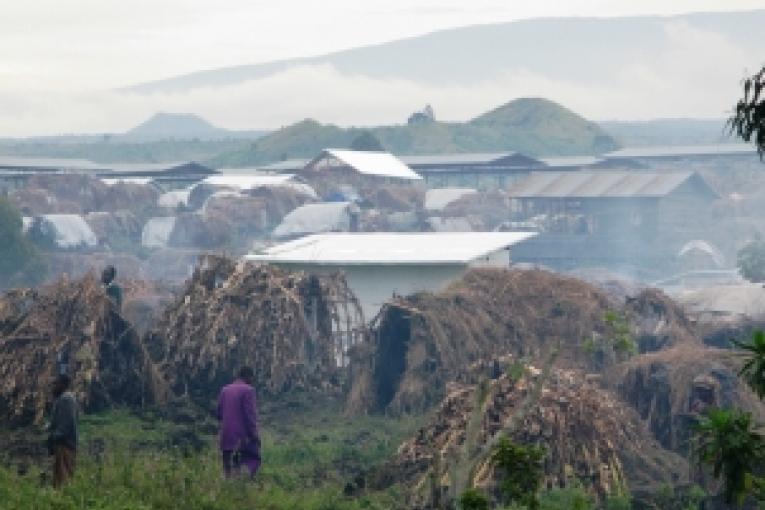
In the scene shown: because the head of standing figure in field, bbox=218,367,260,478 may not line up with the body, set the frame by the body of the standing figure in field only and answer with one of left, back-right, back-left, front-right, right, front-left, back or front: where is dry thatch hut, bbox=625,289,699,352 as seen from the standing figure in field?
front

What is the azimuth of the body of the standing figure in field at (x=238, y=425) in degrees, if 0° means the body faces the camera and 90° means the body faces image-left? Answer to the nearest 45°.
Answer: approximately 225°

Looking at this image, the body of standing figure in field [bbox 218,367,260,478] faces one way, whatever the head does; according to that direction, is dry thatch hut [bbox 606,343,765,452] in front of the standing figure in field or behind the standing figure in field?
in front

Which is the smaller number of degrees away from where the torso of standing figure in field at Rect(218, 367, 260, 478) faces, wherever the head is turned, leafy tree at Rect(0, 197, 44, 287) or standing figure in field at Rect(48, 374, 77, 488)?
the leafy tree

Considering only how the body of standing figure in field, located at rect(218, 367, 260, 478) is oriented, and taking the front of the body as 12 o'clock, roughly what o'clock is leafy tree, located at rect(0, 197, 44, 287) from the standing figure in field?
The leafy tree is roughly at 10 o'clock from the standing figure in field.

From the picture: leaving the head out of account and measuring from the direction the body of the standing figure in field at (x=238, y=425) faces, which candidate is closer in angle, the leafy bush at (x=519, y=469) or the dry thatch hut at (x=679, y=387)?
the dry thatch hut

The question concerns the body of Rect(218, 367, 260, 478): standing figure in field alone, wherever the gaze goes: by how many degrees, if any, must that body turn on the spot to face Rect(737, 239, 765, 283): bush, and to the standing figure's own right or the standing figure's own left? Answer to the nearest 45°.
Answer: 0° — they already face it
